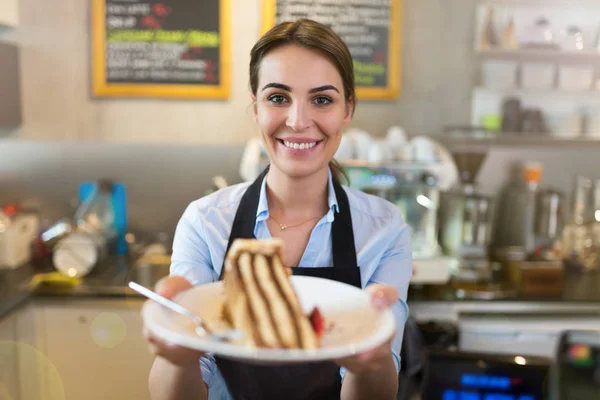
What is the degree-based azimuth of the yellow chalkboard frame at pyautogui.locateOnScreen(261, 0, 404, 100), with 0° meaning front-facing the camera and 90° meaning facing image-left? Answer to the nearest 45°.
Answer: approximately 0°

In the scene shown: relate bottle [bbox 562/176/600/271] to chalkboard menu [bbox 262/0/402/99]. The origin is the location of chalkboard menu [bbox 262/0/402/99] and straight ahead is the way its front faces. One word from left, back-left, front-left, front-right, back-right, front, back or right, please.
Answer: left

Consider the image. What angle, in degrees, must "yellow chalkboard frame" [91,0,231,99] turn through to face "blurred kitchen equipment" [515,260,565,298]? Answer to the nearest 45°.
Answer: approximately 45° to its left

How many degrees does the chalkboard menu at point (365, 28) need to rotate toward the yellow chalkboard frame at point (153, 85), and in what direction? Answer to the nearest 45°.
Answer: approximately 90° to its right

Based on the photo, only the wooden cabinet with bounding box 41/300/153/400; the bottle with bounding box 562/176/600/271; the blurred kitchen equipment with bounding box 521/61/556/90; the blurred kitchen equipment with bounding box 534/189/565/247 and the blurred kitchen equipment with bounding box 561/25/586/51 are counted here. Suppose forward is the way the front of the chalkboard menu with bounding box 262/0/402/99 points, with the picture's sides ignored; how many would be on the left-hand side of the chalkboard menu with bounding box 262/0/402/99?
4

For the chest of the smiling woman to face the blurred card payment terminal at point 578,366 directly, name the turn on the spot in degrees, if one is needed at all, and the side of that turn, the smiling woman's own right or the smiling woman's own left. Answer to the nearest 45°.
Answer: approximately 135° to the smiling woman's own left

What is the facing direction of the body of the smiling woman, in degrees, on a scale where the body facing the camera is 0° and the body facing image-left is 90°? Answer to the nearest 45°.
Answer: approximately 0°
